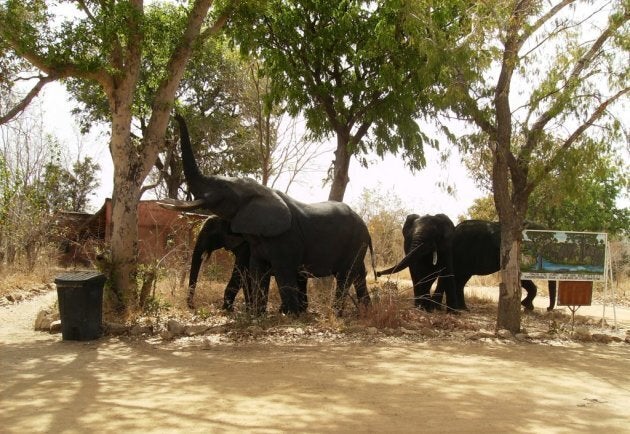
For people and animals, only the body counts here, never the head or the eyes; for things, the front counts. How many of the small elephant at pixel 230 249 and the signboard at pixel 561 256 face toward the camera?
1

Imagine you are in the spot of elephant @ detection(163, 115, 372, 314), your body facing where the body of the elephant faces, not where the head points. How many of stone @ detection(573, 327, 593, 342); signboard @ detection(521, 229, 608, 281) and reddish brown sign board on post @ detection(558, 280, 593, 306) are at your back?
3

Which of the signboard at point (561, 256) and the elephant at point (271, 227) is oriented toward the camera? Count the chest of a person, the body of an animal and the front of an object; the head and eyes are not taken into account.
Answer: the signboard

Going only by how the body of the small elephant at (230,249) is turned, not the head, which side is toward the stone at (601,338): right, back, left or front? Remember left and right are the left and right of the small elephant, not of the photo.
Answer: back

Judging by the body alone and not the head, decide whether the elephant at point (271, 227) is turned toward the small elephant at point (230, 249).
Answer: no

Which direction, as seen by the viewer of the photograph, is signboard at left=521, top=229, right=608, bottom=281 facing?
facing the viewer

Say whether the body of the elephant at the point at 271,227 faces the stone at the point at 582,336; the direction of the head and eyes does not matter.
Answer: no

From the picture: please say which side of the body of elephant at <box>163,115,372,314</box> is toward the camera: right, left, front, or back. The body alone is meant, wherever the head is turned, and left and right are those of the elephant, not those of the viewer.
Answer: left

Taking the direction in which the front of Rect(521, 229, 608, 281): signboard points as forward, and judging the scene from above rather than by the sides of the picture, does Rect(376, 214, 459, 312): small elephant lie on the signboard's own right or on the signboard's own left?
on the signboard's own right

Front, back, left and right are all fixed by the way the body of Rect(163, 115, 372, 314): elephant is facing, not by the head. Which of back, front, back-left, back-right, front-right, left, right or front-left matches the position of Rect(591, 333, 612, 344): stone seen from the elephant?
back

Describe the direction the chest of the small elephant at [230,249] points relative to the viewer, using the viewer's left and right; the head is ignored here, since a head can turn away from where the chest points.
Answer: facing to the left of the viewer

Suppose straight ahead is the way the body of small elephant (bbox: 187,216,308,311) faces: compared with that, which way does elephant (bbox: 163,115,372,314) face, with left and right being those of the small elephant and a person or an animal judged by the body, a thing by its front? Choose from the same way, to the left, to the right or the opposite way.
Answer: the same way

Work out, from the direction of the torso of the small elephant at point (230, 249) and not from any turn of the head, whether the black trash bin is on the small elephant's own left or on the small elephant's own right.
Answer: on the small elephant's own left

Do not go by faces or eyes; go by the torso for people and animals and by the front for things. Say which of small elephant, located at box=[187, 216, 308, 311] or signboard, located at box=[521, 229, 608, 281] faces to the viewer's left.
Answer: the small elephant

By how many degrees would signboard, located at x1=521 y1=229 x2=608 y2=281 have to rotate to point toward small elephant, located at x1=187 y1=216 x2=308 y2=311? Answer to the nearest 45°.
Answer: approximately 90° to its right
